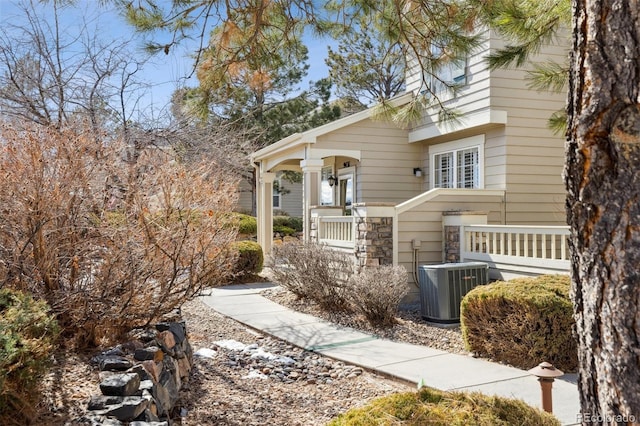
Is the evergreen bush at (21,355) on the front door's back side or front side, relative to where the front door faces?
on the front side

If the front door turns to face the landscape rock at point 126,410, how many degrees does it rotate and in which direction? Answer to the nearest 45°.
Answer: approximately 45° to its left

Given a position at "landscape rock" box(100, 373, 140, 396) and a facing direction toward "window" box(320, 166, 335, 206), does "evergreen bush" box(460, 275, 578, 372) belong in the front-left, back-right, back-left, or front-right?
front-right

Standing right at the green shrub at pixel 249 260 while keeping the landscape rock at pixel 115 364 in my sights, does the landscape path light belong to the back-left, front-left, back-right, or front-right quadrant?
front-left

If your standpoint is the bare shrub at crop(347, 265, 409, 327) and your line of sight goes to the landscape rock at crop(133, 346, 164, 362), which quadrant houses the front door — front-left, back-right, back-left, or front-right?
back-right

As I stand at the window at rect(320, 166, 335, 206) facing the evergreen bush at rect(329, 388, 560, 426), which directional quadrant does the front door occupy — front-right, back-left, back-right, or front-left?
front-left

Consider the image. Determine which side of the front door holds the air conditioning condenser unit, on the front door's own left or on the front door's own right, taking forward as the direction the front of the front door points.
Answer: on the front door's own left

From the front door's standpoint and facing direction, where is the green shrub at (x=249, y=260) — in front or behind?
in front

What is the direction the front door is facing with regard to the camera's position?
facing the viewer and to the left of the viewer

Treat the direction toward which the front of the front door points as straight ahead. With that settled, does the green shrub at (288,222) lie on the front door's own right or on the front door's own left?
on the front door's own right
